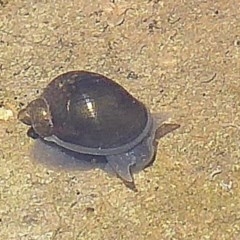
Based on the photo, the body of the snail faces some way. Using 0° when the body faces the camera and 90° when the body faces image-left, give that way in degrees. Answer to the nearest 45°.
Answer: approximately 315°
